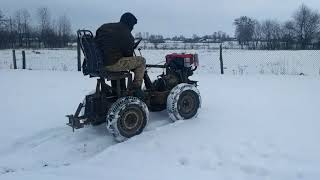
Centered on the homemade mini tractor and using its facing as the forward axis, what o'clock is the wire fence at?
The wire fence is roughly at 11 o'clock from the homemade mini tractor.

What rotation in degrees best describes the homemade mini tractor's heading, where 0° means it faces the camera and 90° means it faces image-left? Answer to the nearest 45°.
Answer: approximately 225°
